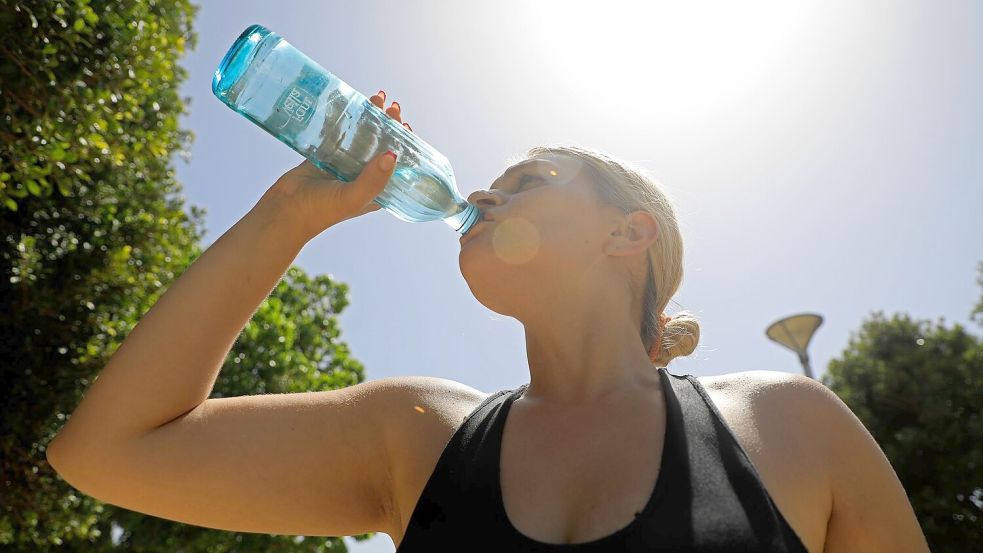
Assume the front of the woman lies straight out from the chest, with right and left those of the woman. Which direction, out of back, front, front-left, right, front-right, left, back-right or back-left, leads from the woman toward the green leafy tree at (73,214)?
back-right

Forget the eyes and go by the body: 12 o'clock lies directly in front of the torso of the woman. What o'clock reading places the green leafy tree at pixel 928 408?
The green leafy tree is roughly at 7 o'clock from the woman.

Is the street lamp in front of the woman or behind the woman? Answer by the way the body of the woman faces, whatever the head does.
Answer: behind

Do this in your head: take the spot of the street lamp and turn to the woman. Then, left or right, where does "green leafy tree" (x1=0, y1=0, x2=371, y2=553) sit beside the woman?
right

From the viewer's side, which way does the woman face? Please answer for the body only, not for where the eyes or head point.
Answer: toward the camera
